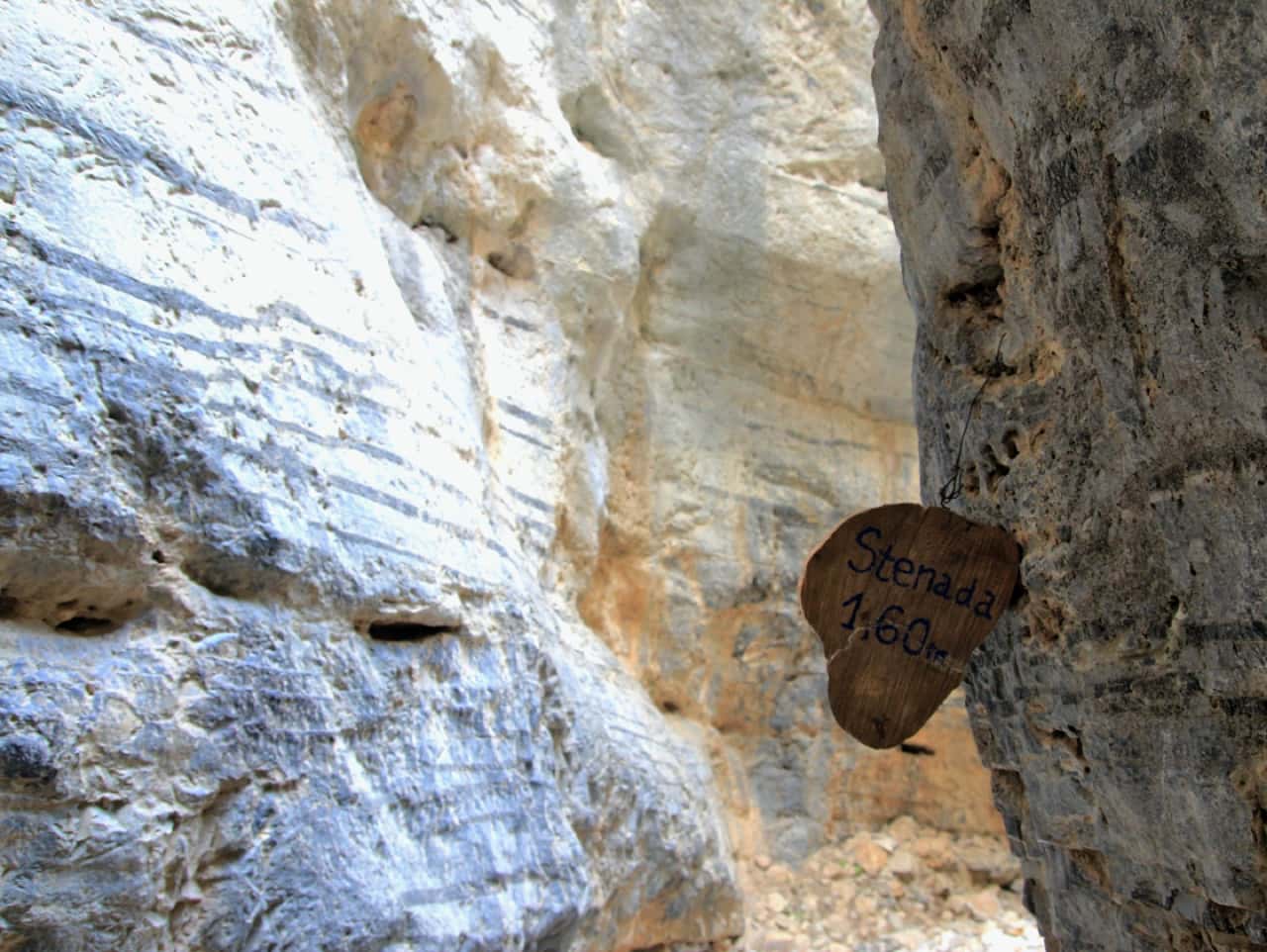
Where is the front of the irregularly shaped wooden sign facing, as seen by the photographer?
facing the viewer
